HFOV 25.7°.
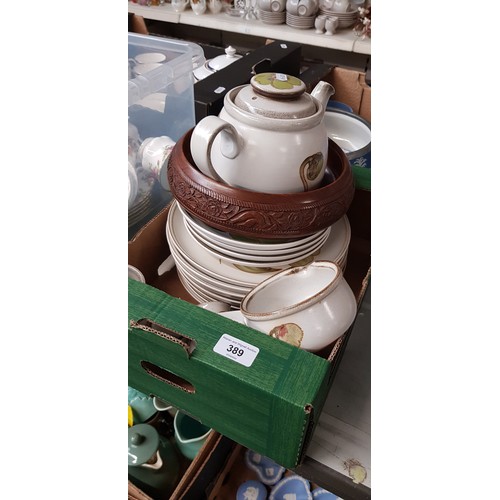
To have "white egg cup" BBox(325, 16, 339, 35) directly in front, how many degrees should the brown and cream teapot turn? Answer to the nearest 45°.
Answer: approximately 45° to its left

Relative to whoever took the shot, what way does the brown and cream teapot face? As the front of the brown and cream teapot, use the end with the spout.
facing away from the viewer and to the right of the viewer

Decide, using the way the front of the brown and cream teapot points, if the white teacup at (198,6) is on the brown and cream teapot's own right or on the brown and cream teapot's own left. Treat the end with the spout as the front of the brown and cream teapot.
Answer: on the brown and cream teapot's own left

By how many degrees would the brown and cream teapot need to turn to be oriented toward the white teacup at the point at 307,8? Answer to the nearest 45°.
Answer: approximately 45° to its left

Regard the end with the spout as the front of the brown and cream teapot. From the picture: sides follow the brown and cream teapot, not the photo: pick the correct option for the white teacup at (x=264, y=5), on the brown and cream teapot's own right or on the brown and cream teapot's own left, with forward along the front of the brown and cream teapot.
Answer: on the brown and cream teapot's own left

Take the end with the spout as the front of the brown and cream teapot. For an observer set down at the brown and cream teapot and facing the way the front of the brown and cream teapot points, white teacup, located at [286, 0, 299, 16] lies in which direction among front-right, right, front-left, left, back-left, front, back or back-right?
front-left

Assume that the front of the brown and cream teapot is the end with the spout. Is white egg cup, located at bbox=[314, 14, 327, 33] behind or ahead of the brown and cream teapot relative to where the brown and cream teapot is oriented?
ahead
